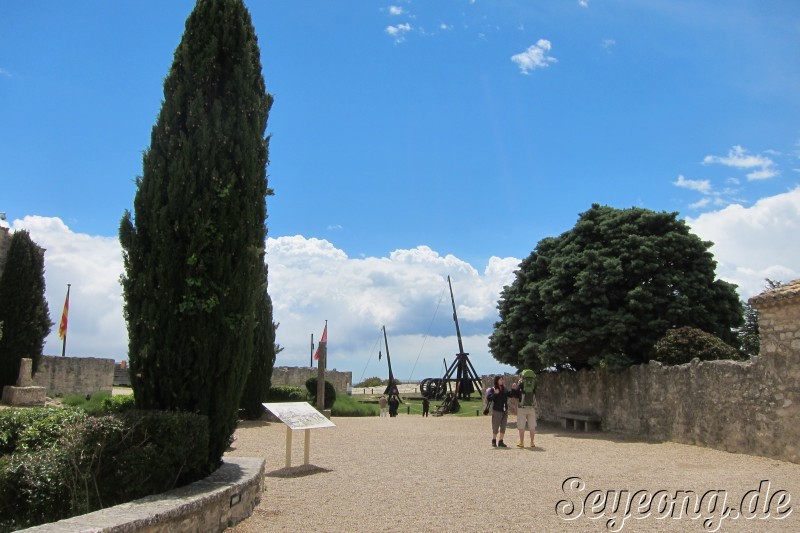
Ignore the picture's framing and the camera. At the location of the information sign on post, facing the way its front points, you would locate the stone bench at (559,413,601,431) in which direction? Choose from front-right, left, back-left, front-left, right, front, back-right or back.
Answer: left

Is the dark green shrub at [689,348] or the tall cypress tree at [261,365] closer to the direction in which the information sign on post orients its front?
the dark green shrub

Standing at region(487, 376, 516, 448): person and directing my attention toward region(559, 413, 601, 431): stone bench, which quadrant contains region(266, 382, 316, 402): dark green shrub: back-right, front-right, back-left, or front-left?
front-left

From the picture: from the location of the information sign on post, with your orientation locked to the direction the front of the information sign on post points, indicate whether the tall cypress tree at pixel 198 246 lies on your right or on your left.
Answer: on your right

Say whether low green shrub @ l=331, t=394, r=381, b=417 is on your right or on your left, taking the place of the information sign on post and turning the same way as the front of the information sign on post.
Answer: on your left

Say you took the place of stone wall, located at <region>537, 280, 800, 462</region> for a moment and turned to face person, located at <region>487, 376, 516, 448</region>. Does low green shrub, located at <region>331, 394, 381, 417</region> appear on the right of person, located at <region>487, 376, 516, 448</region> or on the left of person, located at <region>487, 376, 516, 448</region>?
right

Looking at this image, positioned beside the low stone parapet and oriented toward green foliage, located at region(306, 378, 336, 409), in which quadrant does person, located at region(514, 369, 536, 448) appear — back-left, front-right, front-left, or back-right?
front-right

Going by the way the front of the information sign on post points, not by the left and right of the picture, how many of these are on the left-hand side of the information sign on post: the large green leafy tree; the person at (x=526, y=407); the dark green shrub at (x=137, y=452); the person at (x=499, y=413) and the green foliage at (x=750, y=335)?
4

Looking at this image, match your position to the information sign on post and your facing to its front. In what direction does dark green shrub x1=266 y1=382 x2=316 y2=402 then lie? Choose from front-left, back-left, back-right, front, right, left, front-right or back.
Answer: back-left

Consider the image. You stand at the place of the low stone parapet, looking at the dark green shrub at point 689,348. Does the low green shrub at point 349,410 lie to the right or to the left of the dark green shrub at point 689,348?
left

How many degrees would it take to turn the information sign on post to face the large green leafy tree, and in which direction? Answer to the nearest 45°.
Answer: approximately 90° to its left

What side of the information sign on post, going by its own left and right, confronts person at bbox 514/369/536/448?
left

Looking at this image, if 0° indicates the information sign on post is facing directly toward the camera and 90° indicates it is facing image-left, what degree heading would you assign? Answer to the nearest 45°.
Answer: approximately 315°

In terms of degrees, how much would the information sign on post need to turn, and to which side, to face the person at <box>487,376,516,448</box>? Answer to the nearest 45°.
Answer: approximately 90° to its left

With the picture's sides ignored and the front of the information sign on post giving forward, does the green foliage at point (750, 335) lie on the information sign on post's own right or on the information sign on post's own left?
on the information sign on post's own left
